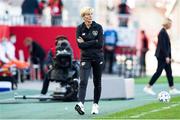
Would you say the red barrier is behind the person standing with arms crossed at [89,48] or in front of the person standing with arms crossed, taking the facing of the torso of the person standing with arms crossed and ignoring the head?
behind

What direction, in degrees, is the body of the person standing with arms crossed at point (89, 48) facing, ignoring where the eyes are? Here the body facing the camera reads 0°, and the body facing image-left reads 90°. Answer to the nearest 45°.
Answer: approximately 0°
